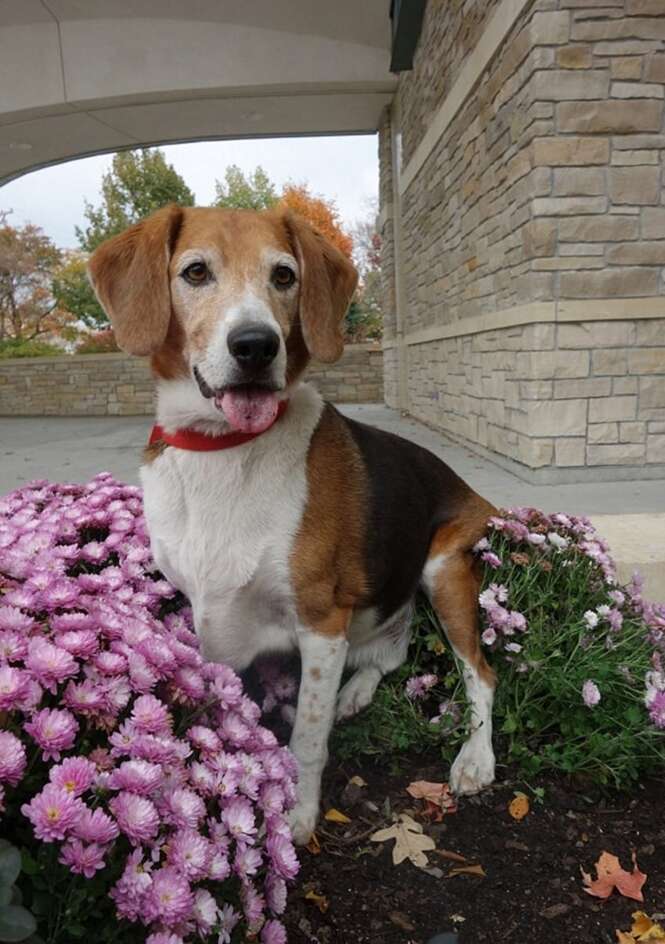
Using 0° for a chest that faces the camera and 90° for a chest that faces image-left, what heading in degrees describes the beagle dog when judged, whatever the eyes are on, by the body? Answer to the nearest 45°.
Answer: approximately 45°

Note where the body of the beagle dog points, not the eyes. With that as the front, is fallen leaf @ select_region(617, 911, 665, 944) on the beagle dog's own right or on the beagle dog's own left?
on the beagle dog's own left

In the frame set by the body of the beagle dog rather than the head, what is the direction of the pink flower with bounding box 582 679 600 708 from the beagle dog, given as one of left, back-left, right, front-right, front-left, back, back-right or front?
back-left

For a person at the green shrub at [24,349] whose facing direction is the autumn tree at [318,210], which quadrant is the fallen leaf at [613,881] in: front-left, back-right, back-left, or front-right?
back-right

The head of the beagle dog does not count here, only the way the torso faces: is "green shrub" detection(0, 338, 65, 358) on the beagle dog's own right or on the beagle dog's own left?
on the beagle dog's own right
